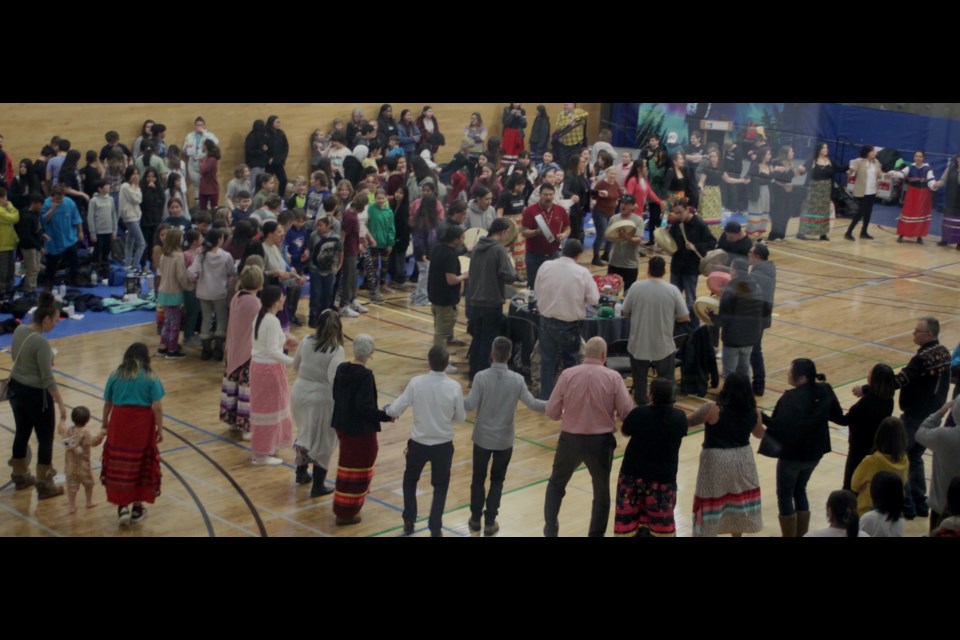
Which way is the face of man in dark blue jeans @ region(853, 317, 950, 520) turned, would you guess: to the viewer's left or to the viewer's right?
to the viewer's left

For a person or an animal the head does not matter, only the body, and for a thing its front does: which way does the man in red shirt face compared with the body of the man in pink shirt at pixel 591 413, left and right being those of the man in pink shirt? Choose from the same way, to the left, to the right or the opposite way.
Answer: the opposite way

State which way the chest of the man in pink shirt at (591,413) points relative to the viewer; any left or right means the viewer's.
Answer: facing away from the viewer

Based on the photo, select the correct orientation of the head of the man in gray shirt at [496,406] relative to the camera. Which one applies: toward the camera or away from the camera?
away from the camera

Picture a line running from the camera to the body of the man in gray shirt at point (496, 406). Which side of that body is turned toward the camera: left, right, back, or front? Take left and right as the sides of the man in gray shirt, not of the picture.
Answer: back

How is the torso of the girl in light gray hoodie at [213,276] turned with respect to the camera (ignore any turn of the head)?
away from the camera

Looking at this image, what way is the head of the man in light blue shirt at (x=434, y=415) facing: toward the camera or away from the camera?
away from the camera

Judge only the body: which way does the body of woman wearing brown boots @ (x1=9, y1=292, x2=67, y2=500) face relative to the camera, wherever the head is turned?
to the viewer's right

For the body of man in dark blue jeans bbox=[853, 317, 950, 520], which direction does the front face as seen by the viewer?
to the viewer's left

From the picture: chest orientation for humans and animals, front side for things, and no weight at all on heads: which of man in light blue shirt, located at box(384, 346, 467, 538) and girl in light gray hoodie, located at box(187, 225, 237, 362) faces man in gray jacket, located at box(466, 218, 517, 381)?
the man in light blue shirt
